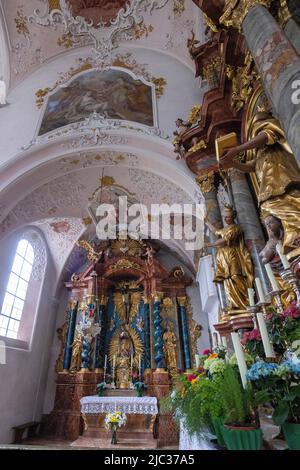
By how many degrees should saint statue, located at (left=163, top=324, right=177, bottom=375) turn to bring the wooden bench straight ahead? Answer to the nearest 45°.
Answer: approximately 90° to its right

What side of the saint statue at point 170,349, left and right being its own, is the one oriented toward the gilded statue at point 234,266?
front

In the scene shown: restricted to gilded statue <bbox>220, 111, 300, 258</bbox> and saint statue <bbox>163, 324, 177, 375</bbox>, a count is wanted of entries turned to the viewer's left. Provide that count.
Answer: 1

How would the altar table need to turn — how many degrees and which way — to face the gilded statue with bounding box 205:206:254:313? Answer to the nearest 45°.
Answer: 0° — it already faces it

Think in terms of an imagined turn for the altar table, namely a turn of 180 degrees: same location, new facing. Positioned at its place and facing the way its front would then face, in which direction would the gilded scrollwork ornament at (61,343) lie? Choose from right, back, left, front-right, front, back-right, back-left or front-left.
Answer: front-left

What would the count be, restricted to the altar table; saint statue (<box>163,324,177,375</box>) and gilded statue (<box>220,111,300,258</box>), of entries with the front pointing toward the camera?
2

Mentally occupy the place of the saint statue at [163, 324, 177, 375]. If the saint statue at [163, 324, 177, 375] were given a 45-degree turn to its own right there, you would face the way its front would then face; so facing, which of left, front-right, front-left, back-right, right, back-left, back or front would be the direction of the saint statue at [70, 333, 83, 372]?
front-right

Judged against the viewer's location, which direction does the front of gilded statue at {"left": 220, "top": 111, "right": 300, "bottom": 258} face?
facing to the left of the viewer

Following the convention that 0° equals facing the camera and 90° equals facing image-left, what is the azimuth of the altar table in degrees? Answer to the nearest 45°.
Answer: approximately 0°
